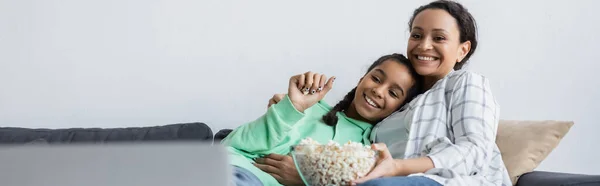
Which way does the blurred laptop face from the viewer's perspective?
away from the camera

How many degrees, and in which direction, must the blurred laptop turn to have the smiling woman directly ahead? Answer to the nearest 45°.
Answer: approximately 45° to its right

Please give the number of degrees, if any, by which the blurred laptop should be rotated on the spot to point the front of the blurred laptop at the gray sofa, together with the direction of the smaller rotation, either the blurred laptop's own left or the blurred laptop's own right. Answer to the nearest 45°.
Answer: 0° — it already faces it
